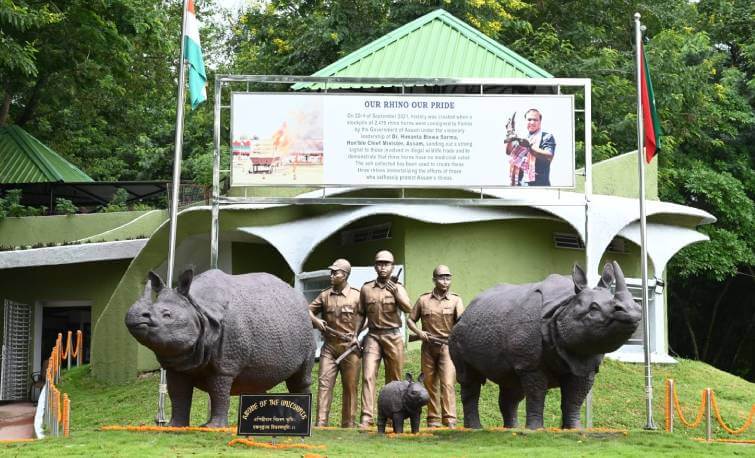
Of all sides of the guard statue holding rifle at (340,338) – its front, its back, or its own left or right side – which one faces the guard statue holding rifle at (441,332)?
left

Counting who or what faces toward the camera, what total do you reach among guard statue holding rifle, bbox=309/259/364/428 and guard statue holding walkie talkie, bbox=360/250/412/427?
2

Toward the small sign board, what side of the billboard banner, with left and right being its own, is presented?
front

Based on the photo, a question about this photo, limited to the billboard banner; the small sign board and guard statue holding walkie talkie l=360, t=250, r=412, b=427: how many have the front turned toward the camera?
3

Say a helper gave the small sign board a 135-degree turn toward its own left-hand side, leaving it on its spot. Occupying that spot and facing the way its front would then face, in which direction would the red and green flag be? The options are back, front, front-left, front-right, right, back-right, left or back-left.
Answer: front

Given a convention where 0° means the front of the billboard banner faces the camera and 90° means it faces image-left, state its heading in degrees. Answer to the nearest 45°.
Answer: approximately 0°

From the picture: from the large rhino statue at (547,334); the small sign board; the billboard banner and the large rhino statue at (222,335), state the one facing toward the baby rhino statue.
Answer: the billboard banner

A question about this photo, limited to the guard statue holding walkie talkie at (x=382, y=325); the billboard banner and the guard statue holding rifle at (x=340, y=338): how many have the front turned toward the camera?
3

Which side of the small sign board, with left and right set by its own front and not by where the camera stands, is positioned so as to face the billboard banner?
back

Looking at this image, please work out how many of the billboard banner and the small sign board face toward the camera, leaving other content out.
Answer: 2
